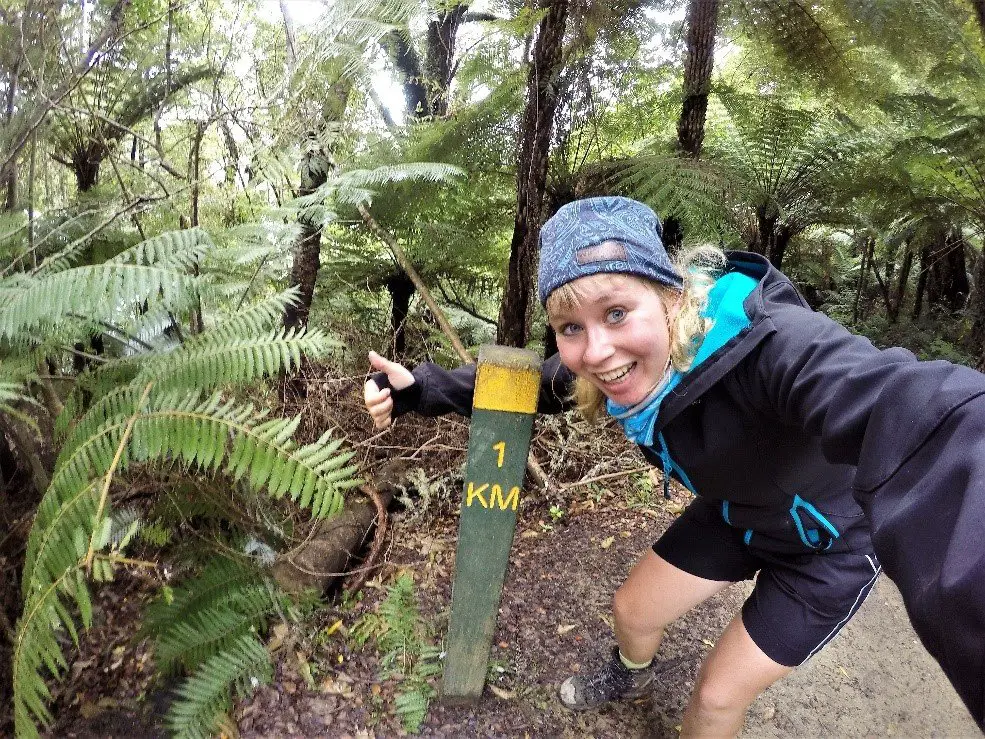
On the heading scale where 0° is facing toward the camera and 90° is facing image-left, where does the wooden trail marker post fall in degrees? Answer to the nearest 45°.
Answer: approximately 0°

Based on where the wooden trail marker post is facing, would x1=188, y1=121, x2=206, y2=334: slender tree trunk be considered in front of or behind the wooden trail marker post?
behind

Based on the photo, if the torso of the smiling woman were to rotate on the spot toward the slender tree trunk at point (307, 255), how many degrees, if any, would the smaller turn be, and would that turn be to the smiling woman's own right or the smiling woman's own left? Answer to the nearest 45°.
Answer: approximately 90° to the smiling woman's own right
